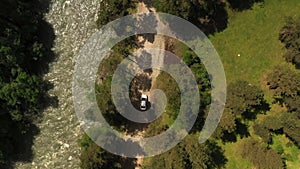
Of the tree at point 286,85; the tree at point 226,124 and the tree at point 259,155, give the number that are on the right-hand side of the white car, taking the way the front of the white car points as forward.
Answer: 3

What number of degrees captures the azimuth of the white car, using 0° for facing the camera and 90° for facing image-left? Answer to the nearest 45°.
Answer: approximately 180°

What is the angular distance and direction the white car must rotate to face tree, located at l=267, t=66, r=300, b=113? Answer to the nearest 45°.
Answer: approximately 90° to its right

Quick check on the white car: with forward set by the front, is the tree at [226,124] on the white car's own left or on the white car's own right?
on the white car's own right

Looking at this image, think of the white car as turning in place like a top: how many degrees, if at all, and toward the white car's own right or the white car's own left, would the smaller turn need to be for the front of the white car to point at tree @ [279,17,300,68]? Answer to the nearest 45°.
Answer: approximately 90° to the white car's own right

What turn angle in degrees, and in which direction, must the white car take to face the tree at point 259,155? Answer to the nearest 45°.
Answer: approximately 90° to its right

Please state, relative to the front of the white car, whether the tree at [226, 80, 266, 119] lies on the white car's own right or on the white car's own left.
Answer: on the white car's own right
